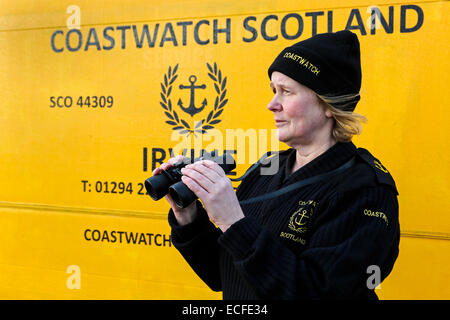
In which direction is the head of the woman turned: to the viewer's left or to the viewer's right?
to the viewer's left

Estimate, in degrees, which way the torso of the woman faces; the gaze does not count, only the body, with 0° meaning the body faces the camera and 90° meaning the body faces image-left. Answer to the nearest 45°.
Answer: approximately 45°
